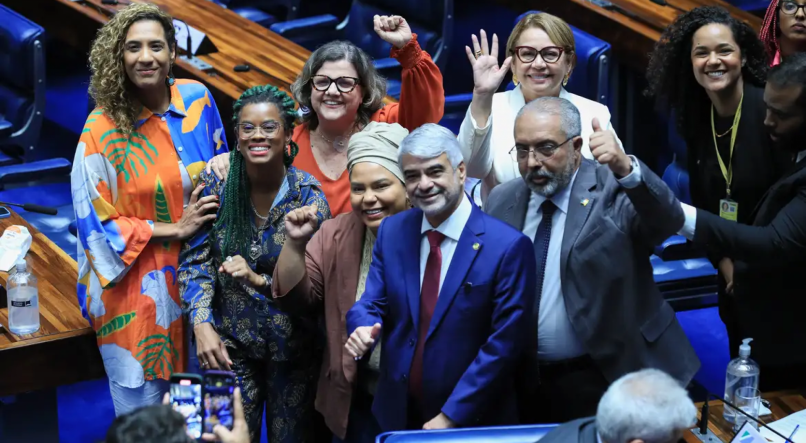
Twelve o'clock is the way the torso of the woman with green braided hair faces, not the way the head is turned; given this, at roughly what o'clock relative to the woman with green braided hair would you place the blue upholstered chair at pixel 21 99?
The blue upholstered chair is roughly at 5 o'clock from the woman with green braided hair.

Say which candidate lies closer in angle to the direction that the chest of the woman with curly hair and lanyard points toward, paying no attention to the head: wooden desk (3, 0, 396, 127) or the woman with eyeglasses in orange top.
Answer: the woman with eyeglasses in orange top

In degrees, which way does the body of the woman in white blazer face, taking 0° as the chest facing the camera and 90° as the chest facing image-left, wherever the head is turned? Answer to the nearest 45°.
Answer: approximately 0°

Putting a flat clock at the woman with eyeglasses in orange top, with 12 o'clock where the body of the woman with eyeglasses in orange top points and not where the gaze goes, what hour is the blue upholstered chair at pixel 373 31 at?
The blue upholstered chair is roughly at 6 o'clock from the woman with eyeglasses in orange top.

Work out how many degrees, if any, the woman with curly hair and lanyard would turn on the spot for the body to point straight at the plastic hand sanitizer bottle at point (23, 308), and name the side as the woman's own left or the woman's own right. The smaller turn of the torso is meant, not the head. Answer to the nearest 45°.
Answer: approximately 45° to the woman's own right
